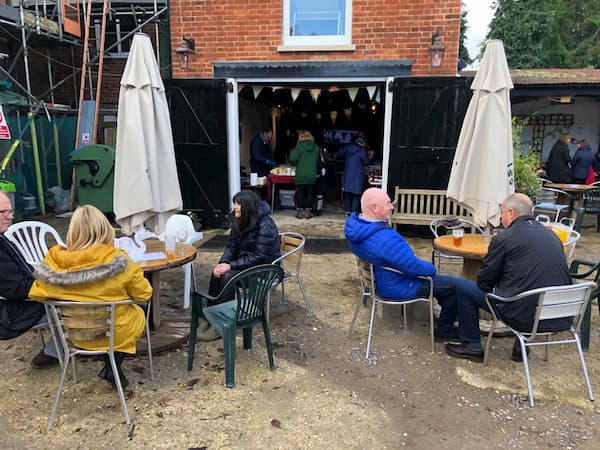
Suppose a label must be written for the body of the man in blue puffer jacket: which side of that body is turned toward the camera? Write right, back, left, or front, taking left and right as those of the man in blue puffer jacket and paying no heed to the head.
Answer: right

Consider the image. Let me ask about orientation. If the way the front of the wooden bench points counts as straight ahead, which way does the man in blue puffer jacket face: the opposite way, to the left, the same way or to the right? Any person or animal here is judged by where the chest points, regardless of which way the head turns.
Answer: to the left

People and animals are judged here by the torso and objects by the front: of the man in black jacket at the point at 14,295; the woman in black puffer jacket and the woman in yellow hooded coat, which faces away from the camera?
the woman in yellow hooded coat

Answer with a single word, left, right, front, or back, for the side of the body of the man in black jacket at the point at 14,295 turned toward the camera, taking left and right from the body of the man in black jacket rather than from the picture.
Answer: right

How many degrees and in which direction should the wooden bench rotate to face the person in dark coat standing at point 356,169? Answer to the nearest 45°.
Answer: approximately 135° to its right

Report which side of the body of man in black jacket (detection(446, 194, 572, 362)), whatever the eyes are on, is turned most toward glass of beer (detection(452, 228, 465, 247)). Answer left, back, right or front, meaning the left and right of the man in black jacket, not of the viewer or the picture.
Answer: front

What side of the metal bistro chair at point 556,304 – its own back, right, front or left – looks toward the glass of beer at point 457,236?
front

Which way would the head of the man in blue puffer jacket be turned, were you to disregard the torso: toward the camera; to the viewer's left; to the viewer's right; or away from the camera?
to the viewer's right

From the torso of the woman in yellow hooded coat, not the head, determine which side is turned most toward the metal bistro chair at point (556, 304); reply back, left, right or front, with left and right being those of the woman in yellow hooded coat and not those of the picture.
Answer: right

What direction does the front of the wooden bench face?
toward the camera

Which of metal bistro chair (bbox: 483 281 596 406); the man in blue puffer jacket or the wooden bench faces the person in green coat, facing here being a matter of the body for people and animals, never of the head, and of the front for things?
the metal bistro chair

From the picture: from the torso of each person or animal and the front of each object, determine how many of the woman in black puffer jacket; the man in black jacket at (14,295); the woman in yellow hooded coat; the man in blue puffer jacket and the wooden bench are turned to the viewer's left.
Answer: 1

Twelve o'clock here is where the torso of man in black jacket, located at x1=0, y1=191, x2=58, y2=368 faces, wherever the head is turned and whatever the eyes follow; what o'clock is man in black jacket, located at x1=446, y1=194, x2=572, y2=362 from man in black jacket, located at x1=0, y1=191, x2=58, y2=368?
man in black jacket, located at x1=446, y1=194, x2=572, y2=362 is roughly at 1 o'clock from man in black jacket, located at x1=0, y1=191, x2=58, y2=368.

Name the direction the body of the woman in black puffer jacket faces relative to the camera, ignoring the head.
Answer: to the viewer's left

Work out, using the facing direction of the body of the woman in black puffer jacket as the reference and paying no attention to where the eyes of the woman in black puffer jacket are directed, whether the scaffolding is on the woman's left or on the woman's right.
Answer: on the woman's right

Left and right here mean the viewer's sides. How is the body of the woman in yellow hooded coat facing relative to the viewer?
facing away from the viewer

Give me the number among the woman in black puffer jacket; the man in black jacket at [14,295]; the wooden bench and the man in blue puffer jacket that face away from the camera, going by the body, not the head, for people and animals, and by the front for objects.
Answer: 0

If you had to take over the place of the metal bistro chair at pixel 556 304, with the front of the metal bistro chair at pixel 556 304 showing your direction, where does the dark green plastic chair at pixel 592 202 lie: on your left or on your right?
on your right

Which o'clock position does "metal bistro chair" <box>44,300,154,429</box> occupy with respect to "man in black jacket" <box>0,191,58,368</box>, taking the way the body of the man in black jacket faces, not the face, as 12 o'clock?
The metal bistro chair is roughly at 2 o'clock from the man in black jacket.

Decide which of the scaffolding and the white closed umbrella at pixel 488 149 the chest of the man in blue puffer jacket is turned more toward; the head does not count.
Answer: the white closed umbrella
